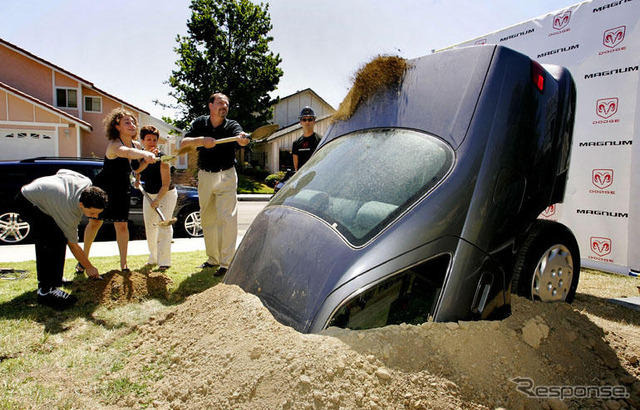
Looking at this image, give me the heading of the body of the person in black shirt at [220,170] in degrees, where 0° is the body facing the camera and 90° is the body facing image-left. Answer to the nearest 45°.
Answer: approximately 0°

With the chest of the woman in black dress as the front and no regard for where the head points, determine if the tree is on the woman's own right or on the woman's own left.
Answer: on the woman's own left

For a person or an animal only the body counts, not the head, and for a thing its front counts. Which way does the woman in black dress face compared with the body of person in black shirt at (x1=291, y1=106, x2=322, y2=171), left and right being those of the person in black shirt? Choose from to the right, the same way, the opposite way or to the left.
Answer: to the left

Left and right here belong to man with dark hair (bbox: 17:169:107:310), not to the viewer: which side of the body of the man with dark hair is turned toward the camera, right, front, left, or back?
right

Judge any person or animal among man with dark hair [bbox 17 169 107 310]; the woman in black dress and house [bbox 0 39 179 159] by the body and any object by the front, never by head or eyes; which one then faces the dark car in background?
the house

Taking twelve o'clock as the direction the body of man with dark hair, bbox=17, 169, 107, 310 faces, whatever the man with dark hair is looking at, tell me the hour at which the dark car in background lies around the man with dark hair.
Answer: The dark car in background is roughly at 9 o'clock from the man with dark hair.

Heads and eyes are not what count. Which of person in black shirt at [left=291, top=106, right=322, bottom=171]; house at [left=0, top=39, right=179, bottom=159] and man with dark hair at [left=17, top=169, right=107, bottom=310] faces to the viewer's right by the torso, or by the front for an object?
the man with dark hair

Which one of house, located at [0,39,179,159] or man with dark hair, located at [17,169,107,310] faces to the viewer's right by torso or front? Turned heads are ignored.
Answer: the man with dark hair

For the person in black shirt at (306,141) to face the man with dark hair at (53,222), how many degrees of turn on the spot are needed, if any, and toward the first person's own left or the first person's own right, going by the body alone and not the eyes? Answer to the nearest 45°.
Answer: approximately 45° to the first person's own right
